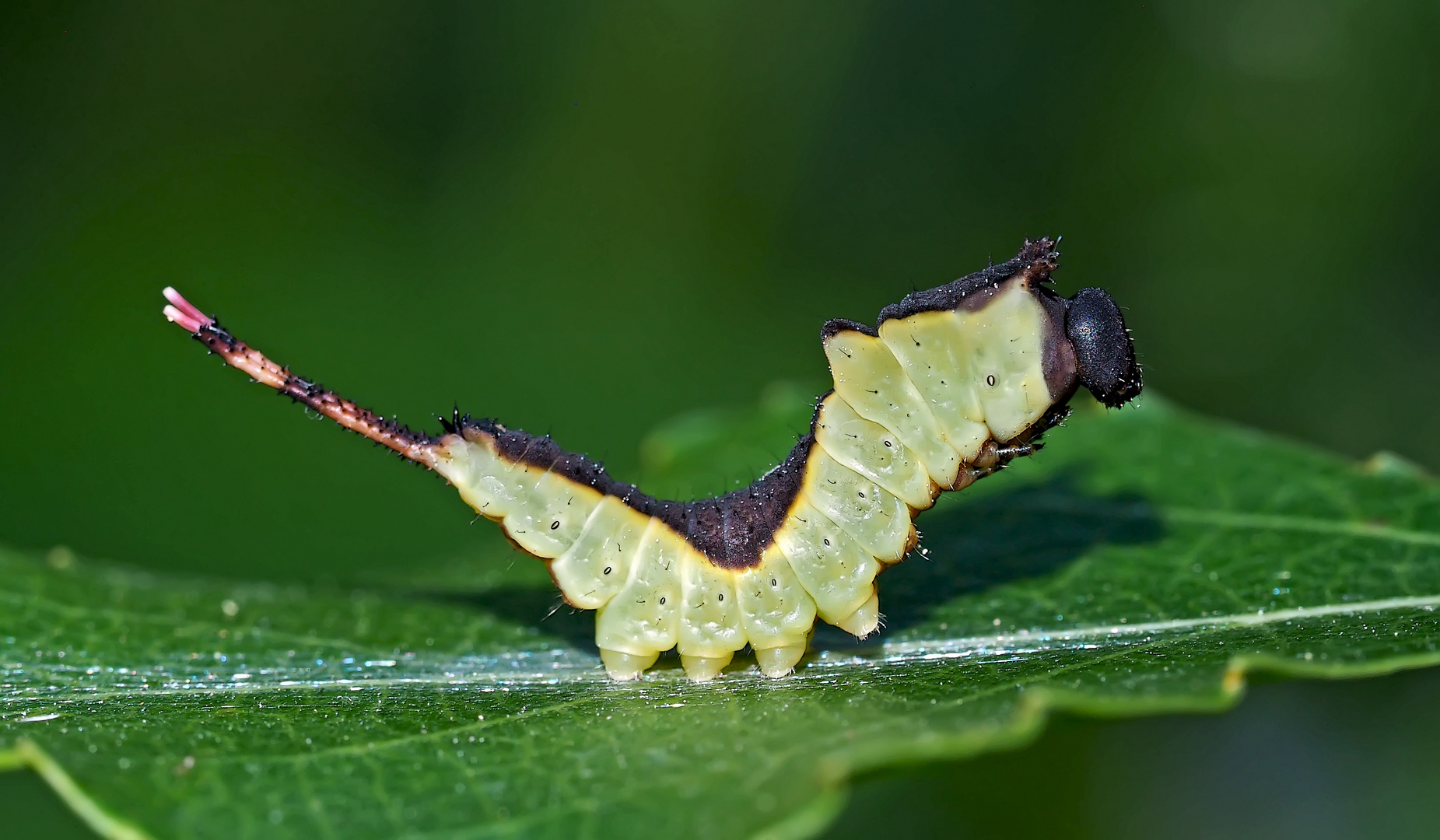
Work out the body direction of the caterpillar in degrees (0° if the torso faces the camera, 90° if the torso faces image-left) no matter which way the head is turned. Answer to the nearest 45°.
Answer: approximately 270°
